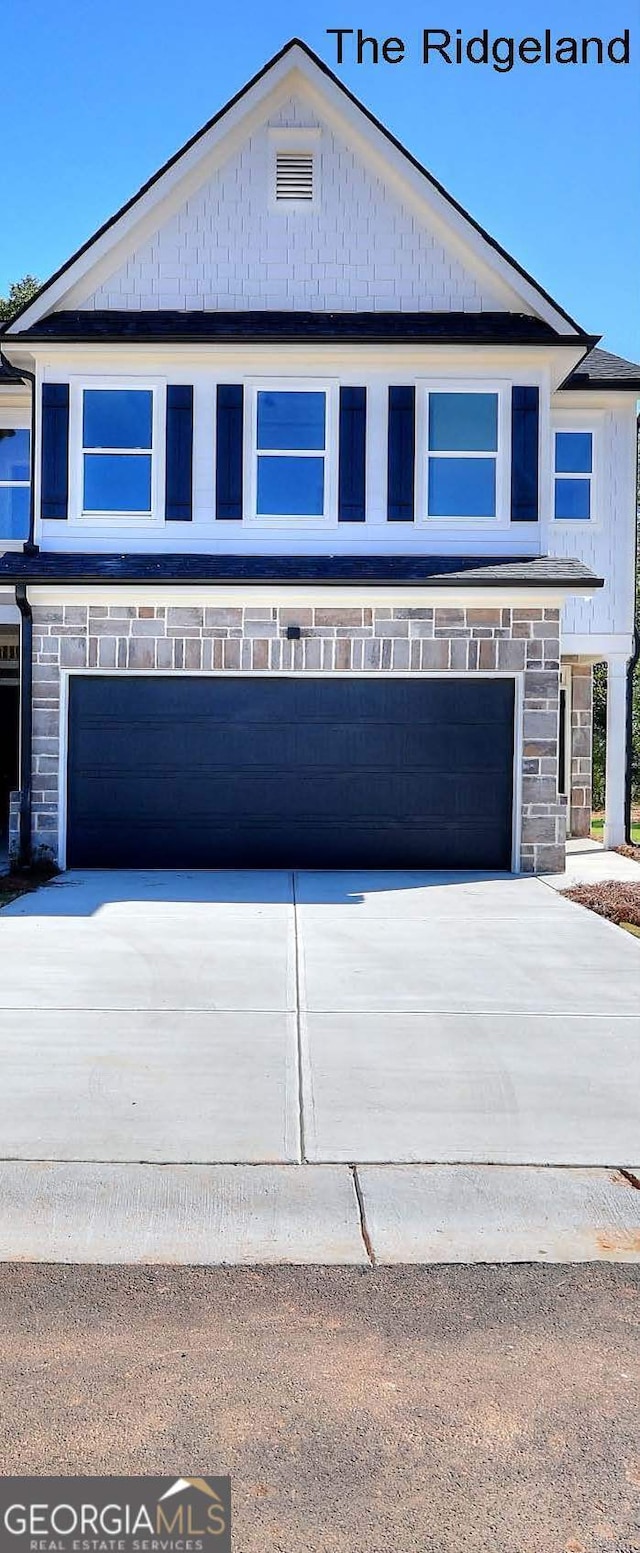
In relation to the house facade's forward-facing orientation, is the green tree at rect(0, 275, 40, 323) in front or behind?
behind

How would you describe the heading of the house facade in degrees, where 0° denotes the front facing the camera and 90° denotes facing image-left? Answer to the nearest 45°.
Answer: approximately 0°
